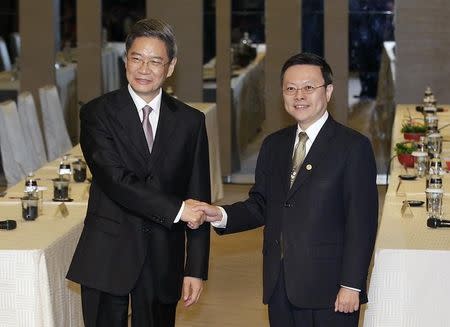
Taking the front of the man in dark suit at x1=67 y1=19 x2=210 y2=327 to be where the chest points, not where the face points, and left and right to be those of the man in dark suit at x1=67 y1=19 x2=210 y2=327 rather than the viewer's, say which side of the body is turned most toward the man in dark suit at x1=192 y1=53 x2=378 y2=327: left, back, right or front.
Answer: left

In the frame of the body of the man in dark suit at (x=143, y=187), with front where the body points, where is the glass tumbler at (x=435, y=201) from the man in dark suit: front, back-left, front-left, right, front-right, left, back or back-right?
back-left

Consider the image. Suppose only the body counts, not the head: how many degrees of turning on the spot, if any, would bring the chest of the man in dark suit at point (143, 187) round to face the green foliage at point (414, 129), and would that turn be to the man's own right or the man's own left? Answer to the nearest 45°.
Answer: approximately 135° to the man's own left

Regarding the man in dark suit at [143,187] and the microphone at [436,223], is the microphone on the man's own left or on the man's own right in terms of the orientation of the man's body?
on the man's own left

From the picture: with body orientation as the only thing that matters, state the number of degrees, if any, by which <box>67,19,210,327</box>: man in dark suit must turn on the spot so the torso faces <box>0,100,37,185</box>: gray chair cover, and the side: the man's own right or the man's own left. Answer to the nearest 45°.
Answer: approximately 180°

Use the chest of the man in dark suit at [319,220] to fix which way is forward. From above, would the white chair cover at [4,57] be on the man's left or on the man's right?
on the man's right

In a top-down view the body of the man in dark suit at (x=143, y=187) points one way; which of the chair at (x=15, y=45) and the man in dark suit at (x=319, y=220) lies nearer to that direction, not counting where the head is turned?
the man in dark suit

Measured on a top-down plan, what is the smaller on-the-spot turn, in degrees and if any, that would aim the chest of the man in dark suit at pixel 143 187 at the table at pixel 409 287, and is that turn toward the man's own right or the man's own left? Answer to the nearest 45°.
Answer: approximately 90° to the man's own left

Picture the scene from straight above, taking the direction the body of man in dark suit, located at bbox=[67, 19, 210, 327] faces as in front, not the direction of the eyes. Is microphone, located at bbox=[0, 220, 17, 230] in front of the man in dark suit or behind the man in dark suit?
behind

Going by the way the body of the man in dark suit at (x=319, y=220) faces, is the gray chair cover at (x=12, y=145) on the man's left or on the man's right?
on the man's right

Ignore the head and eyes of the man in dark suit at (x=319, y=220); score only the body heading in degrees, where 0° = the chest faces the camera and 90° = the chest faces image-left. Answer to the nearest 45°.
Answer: approximately 45°

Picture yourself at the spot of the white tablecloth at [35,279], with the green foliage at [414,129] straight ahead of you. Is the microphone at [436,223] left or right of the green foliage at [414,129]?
right
